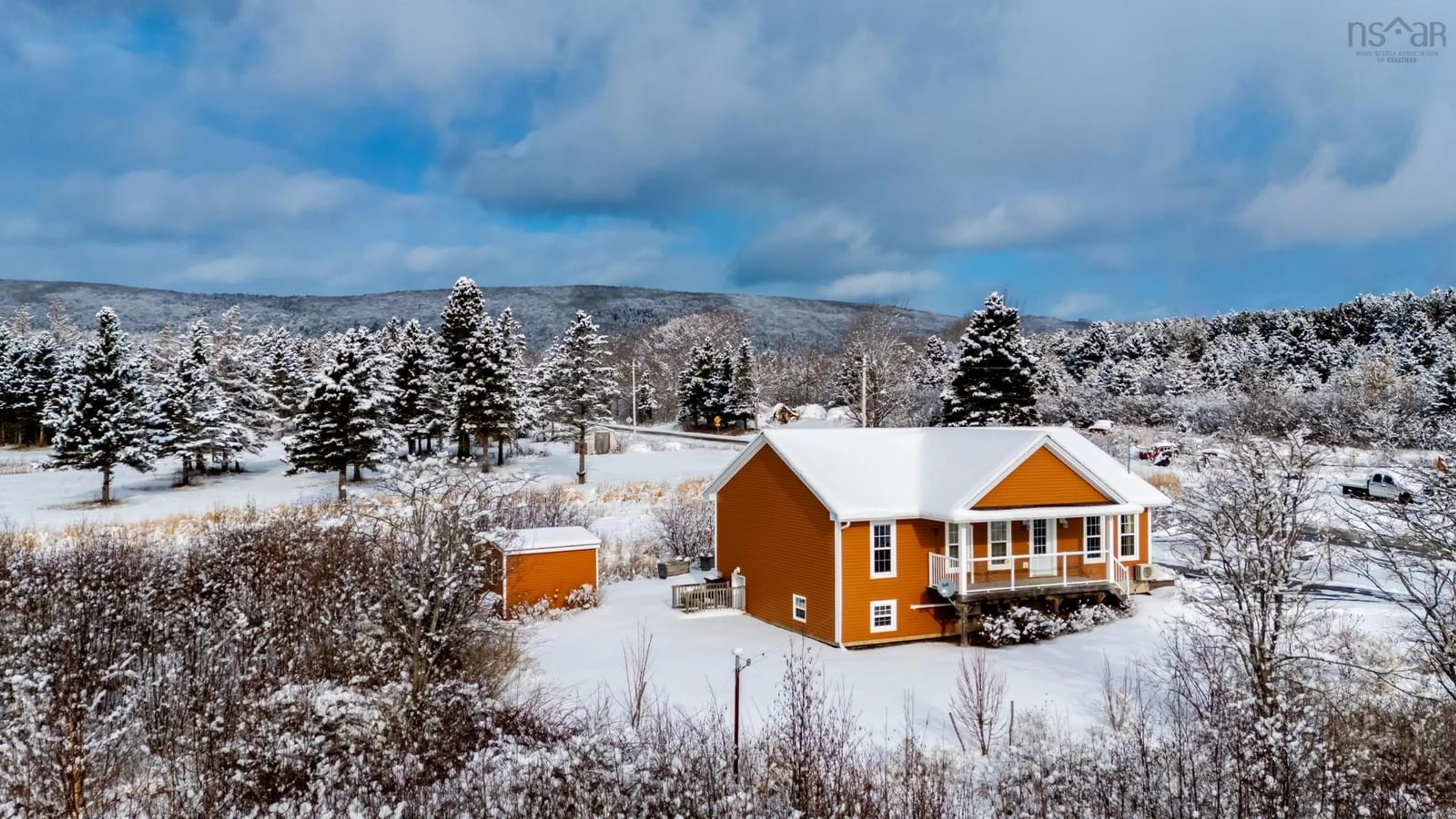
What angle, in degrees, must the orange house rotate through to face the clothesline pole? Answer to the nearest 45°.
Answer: approximately 45° to its right

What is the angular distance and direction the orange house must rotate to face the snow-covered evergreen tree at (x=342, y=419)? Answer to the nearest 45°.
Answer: approximately 180°

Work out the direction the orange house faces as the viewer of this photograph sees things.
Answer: facing the viewer and to the right of the viewer

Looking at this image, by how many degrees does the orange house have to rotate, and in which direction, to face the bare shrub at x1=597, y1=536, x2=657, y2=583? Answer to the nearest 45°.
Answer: approximately 180°

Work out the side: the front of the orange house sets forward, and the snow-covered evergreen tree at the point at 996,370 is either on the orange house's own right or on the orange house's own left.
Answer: on the orange house's own left

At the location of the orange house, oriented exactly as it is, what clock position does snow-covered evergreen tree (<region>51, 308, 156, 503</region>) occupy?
The snow-covered evergreen tree is roughly at 5 o'clock from the orange house.

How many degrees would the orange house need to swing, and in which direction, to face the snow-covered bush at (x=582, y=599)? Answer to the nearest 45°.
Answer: approximately 135° to its right

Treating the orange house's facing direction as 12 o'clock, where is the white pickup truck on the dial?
The white pickup truck is roughly at 9 o'clock from the orange house.

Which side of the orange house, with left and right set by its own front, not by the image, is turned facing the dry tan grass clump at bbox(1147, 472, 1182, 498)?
left

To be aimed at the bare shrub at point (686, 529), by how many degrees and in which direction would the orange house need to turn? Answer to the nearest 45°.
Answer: approximately 180°
